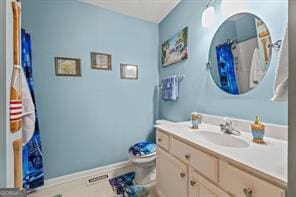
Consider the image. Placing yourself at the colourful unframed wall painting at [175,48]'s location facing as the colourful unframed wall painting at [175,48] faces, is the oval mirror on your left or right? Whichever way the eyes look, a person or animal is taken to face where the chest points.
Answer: on your left

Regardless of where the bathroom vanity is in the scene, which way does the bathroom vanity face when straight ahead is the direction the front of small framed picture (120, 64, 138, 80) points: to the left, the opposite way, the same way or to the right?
to the right

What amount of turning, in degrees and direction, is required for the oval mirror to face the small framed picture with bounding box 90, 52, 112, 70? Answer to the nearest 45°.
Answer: approximately 45° to its right

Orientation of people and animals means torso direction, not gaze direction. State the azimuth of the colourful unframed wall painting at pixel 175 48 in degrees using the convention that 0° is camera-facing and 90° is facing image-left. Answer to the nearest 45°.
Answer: approximately 45°

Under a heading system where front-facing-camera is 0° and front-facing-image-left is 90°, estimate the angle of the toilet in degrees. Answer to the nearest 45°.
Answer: approximately 45°

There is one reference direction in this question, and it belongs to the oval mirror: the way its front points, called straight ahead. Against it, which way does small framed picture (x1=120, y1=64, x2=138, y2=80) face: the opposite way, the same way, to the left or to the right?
to the left
